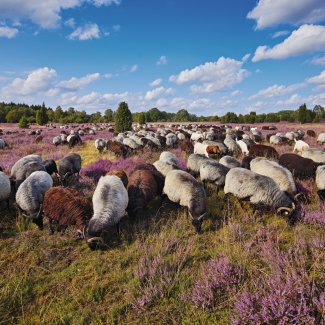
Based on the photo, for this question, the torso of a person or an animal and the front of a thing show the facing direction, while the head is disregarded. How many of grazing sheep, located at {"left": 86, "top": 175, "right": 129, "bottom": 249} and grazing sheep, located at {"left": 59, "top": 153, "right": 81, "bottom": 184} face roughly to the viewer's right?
0

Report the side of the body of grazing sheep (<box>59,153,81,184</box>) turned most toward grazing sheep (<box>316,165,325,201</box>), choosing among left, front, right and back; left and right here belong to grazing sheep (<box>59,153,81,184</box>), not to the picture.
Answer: left

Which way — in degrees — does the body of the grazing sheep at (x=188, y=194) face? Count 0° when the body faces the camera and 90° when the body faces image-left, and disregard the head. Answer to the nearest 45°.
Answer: approximately 315°

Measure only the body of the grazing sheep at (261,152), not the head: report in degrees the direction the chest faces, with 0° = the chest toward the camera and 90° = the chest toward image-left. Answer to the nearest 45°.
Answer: approximately 270°

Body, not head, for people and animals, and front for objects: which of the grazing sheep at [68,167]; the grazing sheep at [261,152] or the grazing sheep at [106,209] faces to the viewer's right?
the grazing sheep at [261,152]

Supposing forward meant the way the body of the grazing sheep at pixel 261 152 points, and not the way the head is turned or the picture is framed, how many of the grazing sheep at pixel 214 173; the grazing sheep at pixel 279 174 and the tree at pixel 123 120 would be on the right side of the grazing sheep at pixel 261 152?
2

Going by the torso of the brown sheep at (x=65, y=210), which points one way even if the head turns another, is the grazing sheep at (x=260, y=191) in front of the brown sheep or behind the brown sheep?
in front

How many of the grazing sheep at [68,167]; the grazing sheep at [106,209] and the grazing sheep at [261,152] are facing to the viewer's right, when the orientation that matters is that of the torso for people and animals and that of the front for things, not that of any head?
1

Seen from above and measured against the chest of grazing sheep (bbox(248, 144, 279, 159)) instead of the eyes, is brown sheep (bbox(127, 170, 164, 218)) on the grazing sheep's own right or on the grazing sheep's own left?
on the grazing sheep's own right

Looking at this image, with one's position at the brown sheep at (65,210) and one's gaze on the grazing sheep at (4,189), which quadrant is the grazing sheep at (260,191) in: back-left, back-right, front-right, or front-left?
back-right

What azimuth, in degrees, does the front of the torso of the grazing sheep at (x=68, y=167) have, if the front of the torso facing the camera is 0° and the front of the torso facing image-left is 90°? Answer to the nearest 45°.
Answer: approximately 45°

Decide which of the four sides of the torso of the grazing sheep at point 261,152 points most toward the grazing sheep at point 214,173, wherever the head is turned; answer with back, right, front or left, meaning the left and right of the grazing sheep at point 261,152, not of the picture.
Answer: right

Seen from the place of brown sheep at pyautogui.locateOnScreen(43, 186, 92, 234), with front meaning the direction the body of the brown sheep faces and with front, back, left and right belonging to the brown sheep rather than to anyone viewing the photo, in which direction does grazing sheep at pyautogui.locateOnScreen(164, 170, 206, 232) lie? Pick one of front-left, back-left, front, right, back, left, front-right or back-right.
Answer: front-left

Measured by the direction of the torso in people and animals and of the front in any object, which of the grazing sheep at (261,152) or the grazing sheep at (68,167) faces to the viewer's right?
the grazing sheep at (261,152)

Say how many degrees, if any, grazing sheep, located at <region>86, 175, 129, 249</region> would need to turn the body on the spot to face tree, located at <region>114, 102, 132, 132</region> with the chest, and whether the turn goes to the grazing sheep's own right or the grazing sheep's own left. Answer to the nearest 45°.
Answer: approximately 135° to the grazing sheep's own right
